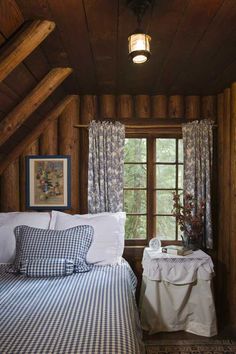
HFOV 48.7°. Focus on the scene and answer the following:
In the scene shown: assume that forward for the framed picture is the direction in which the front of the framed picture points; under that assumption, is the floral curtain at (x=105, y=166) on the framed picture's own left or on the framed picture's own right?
on the framed picture's own left

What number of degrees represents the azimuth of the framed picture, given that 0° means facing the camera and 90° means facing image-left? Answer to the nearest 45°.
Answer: approximately 0°

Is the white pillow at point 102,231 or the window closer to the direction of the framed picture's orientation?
the white pillow

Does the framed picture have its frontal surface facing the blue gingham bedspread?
yes

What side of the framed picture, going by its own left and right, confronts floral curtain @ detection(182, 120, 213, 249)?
left

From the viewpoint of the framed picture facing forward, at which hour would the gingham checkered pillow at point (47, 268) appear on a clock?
The gingham checkered pillow is roughly at 12 o'clock from the framed picture.

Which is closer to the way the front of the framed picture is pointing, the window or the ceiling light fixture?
the ceiling light fixture

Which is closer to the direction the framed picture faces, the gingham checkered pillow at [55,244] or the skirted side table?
the gingham checkered pillow

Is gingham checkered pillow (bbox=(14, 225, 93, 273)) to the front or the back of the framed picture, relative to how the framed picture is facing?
to the front
